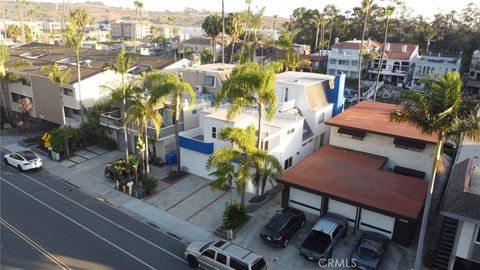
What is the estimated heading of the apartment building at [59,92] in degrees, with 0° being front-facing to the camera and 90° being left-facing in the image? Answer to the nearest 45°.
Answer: approximately 45°

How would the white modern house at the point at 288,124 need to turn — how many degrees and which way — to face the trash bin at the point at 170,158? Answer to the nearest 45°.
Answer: approximately 45° to its right

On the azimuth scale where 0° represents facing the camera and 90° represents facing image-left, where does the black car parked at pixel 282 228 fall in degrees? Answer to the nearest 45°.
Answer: approximately 225°

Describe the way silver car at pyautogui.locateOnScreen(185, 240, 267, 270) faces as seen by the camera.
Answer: facing away from the viewer and to the left of the viewer

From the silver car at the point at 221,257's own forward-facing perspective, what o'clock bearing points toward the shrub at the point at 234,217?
The shrub is roughly at 2 o'clock from the silver car.

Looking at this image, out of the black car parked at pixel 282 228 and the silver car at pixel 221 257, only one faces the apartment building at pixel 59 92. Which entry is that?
the silver car

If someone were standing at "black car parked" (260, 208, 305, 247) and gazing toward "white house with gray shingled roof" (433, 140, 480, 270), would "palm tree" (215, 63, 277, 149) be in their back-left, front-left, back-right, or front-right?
back-left

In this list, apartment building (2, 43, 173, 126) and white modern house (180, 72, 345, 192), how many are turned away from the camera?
0

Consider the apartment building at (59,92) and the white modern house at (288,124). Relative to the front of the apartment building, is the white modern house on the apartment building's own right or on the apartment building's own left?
on the apartment building's own left

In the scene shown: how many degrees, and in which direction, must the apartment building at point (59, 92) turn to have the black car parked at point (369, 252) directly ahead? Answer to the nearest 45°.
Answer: approximately 90° to its left

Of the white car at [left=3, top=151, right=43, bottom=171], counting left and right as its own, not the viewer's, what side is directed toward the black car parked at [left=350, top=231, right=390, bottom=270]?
back

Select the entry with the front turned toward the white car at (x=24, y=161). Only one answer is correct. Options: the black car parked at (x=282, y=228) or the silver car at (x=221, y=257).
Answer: the silver car

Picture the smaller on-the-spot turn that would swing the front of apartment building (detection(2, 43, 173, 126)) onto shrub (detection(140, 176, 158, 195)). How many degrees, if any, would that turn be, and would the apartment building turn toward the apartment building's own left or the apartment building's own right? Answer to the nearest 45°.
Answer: approximately 45° to the apartment building's own left

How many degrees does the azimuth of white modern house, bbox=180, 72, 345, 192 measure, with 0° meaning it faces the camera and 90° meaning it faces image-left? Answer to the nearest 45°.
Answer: approximately 45°
